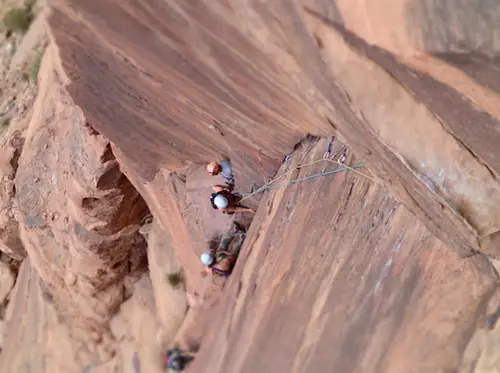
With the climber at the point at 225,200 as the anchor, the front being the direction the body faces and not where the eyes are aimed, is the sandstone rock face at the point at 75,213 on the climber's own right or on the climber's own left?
on the climber's own left

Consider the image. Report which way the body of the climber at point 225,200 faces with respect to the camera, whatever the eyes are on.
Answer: to the viewer's right

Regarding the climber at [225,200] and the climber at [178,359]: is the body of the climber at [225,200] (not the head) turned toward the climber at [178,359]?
no

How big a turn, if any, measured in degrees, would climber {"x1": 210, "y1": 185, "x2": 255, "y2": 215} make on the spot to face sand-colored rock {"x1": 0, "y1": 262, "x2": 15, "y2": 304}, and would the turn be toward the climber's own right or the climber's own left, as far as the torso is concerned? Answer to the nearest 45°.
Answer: approximately 135° to the climber's own left
